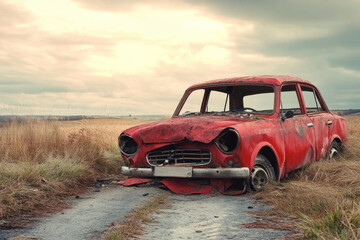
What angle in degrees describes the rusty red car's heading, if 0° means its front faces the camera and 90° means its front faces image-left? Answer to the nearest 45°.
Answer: approximately 45°

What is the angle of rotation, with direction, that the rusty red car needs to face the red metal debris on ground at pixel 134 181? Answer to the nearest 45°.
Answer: approximately 45° to its right
